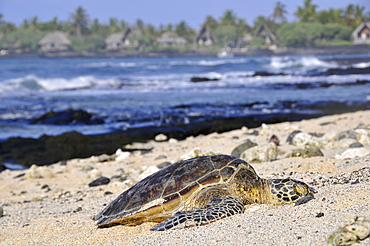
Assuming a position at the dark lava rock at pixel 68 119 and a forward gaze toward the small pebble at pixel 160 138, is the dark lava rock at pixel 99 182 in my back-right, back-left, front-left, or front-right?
front-right

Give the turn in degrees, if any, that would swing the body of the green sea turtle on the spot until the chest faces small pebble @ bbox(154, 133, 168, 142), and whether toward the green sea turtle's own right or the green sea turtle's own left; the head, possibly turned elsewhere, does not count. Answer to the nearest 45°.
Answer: approximately 90° to the green sea turtle's own left

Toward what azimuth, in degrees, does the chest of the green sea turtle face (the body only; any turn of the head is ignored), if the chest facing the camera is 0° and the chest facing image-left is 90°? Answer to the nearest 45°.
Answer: approximately 270°

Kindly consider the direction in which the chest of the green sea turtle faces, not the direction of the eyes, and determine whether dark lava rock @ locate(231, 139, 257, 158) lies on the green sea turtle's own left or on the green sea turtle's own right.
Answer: on the green sea turtle's own left

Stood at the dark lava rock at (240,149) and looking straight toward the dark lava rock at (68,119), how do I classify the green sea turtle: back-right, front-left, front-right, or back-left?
back-left

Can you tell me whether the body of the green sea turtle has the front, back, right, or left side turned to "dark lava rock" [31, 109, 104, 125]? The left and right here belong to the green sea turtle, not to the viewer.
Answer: left
